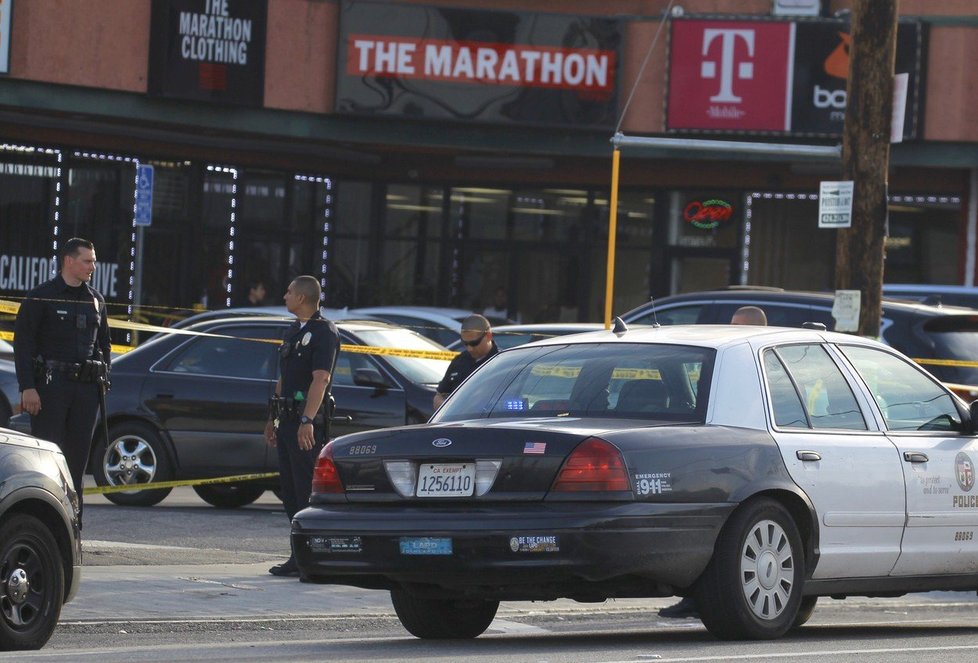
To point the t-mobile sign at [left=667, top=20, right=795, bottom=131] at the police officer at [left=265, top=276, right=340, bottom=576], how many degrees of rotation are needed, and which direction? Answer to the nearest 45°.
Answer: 0° — it already faces them

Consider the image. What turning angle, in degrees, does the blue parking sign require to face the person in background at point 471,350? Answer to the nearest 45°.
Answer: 0° — it already faces them

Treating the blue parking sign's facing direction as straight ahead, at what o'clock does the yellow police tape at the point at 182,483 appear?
The yellow police tape is roughly at 12 o'clock from the blue parking sign.

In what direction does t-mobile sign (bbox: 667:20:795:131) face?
toward the camera

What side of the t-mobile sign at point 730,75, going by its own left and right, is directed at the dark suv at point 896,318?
front

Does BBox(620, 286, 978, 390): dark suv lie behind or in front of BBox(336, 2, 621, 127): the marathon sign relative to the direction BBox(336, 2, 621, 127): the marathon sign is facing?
in front

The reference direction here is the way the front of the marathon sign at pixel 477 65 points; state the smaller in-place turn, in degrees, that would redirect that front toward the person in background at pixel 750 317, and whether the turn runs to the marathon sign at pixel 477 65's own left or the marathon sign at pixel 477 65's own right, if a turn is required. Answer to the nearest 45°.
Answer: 0° — it already faces them

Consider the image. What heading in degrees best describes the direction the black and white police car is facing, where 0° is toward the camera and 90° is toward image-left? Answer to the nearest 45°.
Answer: approximately 225°

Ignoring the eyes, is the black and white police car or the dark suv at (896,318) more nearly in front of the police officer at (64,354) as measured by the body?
the black and white police car

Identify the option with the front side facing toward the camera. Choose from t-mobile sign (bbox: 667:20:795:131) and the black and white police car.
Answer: the t-mobile sign

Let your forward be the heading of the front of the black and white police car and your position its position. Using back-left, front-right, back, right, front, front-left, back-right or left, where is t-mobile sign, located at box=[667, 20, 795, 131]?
front-left

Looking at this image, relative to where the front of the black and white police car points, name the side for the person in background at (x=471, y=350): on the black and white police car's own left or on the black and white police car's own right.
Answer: on the black and white police car's own left

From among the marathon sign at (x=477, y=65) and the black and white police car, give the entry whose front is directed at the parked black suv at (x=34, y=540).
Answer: the marathon sign

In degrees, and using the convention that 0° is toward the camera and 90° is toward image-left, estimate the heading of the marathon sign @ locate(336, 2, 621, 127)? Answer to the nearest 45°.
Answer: approximately 0°
